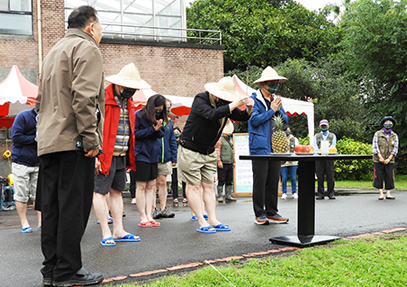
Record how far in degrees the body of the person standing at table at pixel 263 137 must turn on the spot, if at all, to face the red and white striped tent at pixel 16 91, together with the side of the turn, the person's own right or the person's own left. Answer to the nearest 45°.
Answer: approximately 180°

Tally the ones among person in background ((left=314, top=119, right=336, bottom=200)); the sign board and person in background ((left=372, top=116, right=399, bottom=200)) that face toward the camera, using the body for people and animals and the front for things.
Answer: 3

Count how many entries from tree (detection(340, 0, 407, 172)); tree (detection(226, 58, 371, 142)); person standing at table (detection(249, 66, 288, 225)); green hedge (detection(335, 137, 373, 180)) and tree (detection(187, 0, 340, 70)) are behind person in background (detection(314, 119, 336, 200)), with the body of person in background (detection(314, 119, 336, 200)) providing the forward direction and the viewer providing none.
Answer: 4

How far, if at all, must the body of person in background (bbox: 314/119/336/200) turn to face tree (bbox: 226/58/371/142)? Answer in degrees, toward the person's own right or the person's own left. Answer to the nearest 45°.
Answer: approximately 180°

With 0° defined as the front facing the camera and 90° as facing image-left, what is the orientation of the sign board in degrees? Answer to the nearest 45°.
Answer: approximately 0°

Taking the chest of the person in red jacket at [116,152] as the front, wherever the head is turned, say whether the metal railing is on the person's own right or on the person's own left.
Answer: on the person's own left
